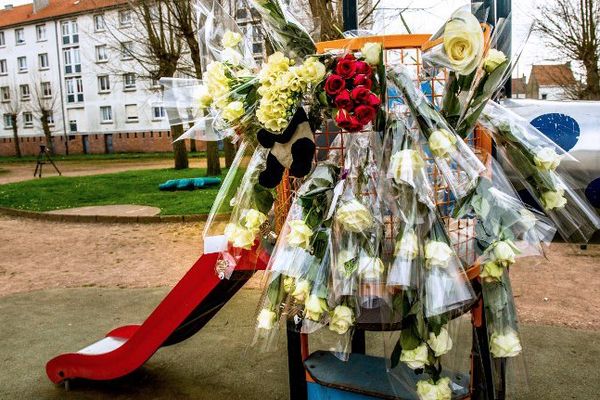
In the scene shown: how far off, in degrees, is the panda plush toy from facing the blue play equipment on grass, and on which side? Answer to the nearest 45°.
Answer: approximately 135° to its right

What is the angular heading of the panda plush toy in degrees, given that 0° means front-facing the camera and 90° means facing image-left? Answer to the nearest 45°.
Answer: approximately 45°

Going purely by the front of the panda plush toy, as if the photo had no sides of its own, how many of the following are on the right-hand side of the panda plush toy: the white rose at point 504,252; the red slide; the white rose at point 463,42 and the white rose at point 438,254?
1

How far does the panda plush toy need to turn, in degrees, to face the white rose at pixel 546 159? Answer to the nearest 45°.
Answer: approximately 135° to its left

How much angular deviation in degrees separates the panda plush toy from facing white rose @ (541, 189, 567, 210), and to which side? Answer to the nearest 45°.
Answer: approximately 135° to its left

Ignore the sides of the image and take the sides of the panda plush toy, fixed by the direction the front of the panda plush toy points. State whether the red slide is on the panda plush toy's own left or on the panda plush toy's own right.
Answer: on the panda plush toy's own right

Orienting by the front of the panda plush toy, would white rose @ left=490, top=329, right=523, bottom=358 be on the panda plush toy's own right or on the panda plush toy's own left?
on the panda plush toy's own left

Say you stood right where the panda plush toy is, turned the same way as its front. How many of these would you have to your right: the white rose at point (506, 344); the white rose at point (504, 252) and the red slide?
1

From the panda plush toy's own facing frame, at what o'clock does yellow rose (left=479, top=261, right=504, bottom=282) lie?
The yellow rose is roughly at 8 o'clock from the panda plush toy.

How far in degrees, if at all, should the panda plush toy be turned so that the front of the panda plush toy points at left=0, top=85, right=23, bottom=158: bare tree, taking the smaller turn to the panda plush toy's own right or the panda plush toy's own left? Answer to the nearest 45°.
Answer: approximately 90° to the panda plush toy's own right

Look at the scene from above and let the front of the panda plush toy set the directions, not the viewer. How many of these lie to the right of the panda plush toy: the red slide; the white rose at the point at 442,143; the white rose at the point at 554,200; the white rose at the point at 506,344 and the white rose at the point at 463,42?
1

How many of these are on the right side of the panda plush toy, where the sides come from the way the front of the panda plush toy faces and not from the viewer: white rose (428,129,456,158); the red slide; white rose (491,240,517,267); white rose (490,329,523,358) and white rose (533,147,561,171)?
1

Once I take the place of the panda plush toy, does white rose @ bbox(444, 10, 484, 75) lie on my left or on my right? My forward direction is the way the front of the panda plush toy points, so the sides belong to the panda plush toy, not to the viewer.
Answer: on my left
